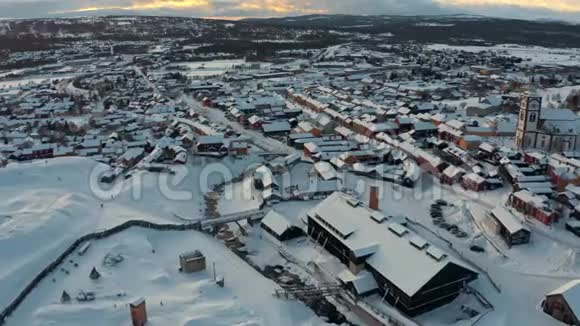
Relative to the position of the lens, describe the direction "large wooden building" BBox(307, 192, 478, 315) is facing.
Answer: facing the viewer and to the left of the viewer

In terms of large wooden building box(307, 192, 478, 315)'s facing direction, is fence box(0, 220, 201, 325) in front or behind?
in front

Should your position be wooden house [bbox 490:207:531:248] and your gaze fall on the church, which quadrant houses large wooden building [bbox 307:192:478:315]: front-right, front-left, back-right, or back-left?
back-left

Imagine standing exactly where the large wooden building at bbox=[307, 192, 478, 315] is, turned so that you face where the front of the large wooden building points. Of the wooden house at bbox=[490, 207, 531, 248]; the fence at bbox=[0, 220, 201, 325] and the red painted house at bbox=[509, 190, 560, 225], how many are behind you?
2

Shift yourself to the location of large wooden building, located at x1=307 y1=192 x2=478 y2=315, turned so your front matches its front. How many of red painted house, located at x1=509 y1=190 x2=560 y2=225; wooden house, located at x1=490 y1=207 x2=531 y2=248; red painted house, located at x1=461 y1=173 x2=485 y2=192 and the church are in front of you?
0

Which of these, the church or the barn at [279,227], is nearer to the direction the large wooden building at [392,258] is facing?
the barn

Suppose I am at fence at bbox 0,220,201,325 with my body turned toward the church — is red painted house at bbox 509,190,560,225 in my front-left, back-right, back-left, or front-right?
front-right

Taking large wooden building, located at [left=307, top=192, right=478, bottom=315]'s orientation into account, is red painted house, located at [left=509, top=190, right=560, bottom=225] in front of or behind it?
behind

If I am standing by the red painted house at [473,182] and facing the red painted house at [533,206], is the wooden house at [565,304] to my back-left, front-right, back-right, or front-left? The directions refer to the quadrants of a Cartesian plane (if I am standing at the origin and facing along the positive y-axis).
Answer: front-right

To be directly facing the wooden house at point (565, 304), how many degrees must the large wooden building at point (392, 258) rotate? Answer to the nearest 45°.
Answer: approximately 135° to its left

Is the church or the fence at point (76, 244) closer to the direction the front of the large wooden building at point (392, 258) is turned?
the fence

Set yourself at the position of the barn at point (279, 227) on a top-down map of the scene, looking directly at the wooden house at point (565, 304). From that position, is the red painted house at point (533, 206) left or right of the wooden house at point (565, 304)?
left

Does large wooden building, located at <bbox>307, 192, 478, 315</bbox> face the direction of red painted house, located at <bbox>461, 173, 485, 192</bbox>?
no

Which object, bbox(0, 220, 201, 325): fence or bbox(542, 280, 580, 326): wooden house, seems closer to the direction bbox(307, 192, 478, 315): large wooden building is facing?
the fence

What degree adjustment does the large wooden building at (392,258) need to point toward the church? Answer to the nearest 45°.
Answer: approximately 180°

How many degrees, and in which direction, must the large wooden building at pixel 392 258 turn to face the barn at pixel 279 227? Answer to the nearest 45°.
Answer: approximately 90° to its right

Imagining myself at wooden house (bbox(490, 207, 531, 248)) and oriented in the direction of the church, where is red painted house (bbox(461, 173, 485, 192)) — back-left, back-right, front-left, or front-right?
front-left

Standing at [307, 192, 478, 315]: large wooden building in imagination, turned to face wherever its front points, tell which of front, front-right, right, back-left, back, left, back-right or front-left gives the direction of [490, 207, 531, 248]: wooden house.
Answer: back
